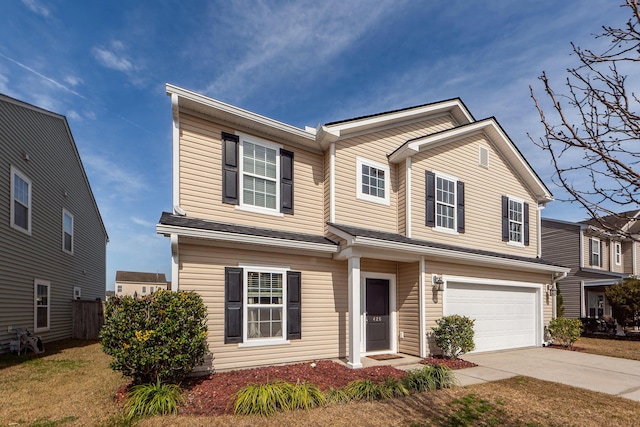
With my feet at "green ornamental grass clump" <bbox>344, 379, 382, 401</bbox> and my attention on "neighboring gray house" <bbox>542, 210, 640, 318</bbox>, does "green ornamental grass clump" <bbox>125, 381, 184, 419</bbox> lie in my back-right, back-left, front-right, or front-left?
back-left

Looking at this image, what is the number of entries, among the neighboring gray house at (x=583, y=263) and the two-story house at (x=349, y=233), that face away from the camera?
0

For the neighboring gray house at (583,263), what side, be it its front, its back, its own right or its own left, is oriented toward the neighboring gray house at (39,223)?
right

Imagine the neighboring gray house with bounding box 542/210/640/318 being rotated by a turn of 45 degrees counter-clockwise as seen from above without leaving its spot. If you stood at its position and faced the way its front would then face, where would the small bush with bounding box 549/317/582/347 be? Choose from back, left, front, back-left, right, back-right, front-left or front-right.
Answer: right

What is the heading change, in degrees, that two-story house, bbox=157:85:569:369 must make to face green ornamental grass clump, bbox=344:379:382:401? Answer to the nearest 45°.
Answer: approximately 45° to its right

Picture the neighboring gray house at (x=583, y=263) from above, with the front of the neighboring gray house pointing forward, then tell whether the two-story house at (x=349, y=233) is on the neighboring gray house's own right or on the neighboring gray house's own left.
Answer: on the neighboring gray house's own right

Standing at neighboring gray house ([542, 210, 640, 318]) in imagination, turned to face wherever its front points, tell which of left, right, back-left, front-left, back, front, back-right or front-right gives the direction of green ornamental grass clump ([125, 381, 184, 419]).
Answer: front-right

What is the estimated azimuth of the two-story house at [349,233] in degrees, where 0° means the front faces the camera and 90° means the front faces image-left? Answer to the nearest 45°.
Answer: approximately 315°

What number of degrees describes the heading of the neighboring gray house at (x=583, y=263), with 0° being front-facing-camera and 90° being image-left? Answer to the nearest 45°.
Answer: approximately 315°
